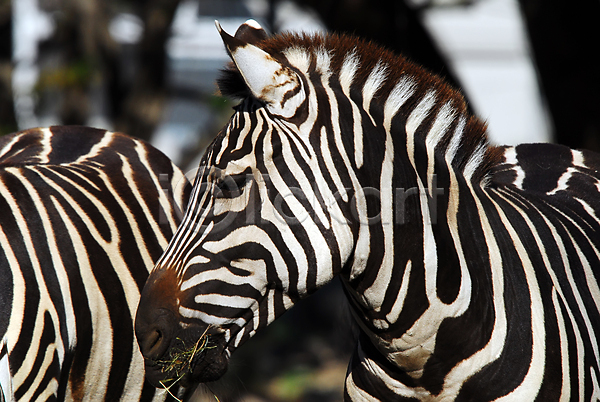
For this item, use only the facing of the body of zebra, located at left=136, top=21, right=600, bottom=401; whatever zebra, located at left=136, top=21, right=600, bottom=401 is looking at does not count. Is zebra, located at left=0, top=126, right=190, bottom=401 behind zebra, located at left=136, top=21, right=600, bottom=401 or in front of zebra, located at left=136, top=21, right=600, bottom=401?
in front

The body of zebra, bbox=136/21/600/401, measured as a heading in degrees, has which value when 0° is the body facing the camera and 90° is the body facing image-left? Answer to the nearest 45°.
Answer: approximately 90°
